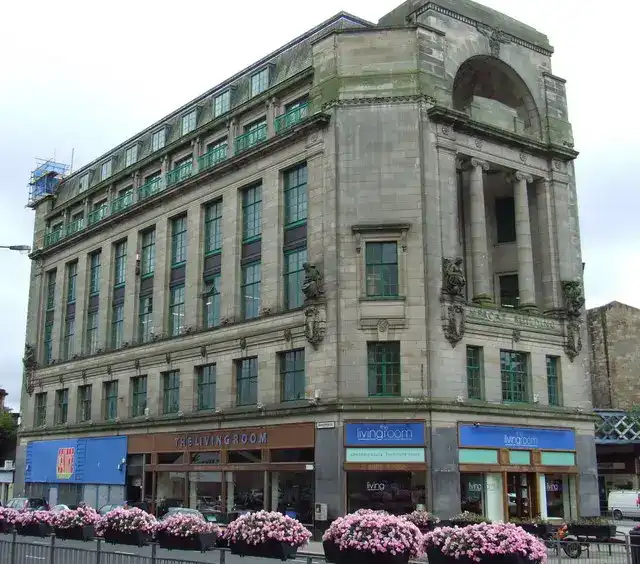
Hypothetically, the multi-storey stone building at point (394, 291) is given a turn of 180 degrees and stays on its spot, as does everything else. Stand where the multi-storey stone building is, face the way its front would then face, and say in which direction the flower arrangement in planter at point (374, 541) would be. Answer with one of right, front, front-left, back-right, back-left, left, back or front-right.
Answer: back-left

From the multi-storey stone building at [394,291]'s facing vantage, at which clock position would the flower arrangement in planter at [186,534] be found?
The flower arrangement in planter is roughly at 2 o'clock from the multi-storey stone building.

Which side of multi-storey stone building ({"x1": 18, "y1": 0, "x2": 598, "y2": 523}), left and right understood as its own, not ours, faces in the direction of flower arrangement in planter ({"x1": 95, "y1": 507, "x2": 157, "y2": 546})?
right

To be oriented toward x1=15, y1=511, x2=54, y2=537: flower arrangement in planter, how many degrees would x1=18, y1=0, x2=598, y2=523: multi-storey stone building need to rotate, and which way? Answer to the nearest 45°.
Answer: approximately 90° to its right

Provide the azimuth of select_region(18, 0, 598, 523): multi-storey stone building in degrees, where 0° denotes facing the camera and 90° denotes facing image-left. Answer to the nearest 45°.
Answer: approximately 315°
